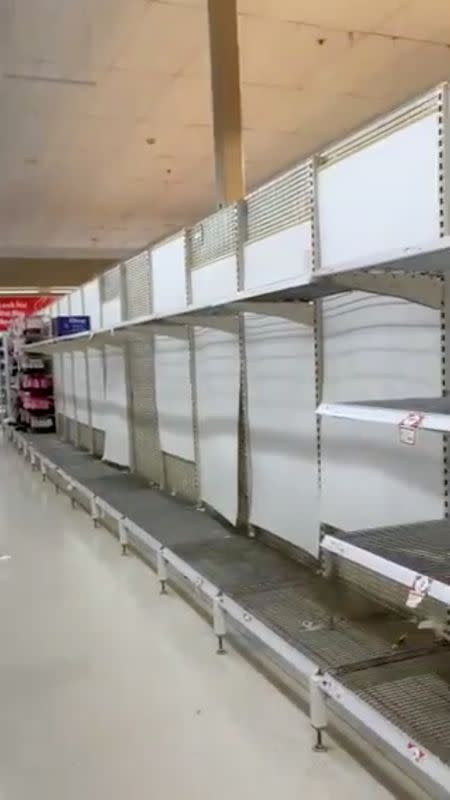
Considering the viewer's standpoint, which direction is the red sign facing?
facing the viewer
